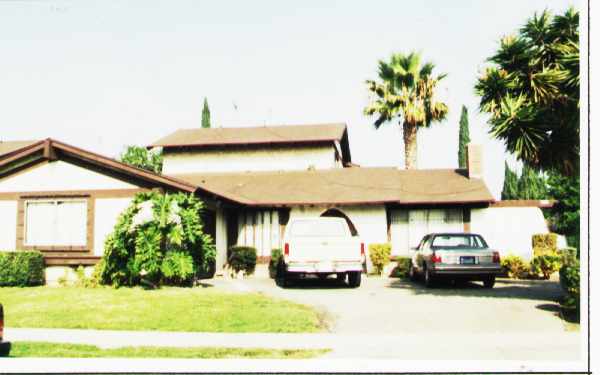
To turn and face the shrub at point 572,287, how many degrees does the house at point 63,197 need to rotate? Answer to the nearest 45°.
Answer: approximately 45° to its left

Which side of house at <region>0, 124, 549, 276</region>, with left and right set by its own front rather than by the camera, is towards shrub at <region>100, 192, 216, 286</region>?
front

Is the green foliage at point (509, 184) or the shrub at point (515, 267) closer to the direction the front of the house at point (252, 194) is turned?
the shrub

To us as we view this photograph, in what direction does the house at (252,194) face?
facing the viewer

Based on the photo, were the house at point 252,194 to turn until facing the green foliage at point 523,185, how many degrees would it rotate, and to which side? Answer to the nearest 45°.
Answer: approximately 135° to its left
